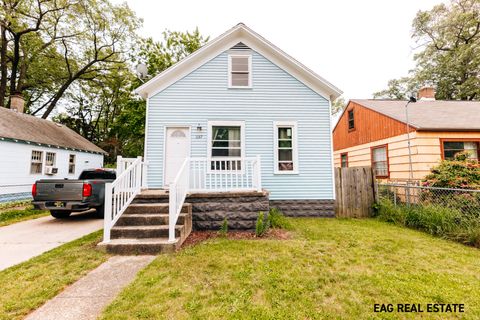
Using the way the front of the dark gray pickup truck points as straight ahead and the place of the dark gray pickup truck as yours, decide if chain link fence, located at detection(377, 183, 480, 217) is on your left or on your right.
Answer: on your right

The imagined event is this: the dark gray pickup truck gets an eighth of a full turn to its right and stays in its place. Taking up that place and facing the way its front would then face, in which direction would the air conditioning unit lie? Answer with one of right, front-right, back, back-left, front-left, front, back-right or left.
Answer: left

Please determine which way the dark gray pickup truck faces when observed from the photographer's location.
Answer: facing away from the viewer and to the right of the viewer

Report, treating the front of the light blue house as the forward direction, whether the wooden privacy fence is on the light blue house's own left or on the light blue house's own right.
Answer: on the light blue house's own left

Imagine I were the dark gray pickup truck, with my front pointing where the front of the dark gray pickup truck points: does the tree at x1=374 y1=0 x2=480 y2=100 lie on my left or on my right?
on my right

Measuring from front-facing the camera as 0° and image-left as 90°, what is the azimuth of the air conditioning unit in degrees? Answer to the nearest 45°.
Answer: approximately 315°

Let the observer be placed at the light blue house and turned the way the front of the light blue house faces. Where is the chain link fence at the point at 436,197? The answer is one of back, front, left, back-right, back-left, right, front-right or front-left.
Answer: left

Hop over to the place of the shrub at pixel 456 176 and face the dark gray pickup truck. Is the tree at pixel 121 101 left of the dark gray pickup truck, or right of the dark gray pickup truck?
right

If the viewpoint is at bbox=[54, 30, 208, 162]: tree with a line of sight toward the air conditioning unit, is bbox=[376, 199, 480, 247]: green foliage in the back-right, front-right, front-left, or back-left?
front-left

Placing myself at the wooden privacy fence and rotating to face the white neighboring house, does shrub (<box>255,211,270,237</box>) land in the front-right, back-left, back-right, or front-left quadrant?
front-left

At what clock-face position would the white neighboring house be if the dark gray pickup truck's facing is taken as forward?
The white neighboring house is roughly at 10 o'clock from the dark gray pickup truck.

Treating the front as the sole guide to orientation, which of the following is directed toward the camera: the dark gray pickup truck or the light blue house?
the light blue house

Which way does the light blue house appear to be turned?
toward the camera

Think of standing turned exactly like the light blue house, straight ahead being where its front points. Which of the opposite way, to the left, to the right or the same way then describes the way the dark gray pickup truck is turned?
the opposite way

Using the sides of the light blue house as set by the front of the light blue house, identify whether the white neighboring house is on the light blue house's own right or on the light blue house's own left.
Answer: on the light blue house's own right

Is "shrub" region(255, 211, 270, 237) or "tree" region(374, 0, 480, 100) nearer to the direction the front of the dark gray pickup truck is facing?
the tree

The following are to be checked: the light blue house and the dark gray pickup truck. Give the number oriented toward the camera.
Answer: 1

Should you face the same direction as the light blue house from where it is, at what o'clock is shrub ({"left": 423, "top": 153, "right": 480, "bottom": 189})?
The shrub is roughly at 9 o'clock from the light blue house.
